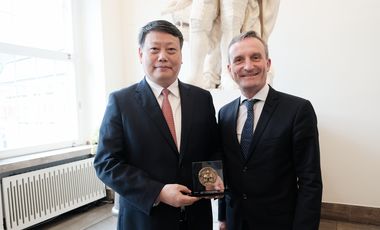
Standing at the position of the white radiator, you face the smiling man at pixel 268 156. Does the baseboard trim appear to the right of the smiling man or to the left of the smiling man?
left

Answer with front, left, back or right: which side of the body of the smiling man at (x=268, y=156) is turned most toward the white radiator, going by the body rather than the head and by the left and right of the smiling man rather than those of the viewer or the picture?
right

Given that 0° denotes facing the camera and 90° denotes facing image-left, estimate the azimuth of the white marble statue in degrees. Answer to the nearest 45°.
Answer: approximately 0°

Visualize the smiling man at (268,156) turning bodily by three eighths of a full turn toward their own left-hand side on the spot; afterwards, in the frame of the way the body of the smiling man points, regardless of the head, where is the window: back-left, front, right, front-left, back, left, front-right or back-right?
back-left

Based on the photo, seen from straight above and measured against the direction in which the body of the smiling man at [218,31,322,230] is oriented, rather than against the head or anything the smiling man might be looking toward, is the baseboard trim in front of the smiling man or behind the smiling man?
behind

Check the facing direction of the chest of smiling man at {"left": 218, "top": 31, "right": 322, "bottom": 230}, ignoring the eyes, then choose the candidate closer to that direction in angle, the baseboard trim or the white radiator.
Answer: the white radiator
